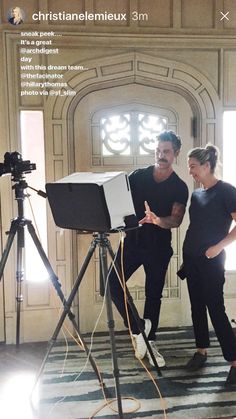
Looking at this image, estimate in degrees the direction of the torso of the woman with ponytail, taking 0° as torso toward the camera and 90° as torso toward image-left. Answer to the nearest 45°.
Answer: approximately 45°

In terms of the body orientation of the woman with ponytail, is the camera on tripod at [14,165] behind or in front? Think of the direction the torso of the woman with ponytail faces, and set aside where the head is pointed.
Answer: in front
